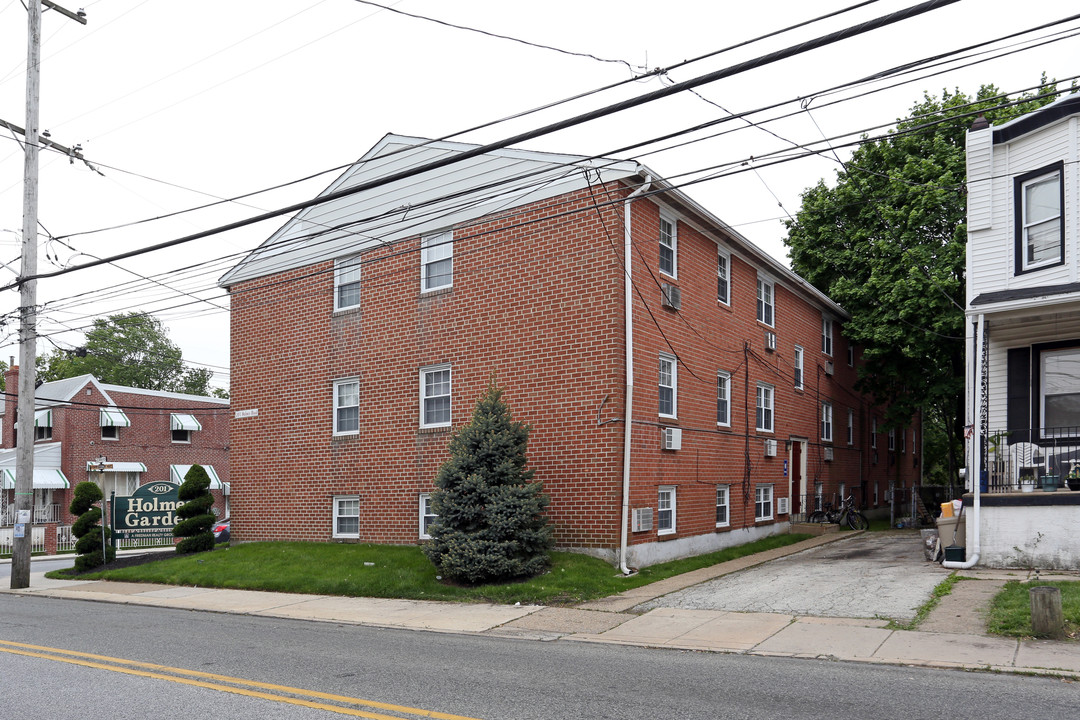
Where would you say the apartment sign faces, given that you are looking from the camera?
facing the viewer

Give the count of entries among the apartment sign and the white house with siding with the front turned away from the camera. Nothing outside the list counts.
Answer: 0

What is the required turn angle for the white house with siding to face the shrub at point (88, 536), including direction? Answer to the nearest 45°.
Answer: approximately 45° to its right

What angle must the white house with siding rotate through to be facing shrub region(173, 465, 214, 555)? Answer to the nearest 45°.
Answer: approximately 45° to its right

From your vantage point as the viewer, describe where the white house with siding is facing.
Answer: facing the viewer and to the left of the viewer

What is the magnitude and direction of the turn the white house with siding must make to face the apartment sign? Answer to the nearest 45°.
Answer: approximately 45° to its right

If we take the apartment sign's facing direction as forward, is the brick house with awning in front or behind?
behind

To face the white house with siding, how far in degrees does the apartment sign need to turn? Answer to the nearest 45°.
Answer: approximately 45° to its left

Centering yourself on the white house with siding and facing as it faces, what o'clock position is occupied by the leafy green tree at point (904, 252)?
The leafy green tree is roughly at 4 o'clock from the white house with siding.
